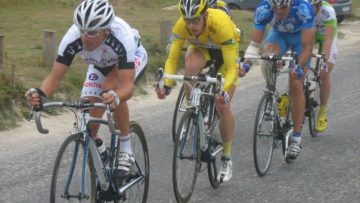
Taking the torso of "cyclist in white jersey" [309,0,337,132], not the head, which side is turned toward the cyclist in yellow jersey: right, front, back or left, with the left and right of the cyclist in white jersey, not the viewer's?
front

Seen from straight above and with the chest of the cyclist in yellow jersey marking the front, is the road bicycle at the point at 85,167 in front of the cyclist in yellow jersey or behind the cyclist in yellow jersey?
in front

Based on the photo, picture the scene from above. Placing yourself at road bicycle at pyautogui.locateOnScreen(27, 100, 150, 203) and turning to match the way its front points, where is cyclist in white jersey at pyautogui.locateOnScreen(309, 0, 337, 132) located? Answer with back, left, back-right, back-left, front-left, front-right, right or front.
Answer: back

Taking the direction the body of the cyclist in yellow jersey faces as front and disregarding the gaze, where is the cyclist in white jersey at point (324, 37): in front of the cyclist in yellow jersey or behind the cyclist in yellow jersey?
behind

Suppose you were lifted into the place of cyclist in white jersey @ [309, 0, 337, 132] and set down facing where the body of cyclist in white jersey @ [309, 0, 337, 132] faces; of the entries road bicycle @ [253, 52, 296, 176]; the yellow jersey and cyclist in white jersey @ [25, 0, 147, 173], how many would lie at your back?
0

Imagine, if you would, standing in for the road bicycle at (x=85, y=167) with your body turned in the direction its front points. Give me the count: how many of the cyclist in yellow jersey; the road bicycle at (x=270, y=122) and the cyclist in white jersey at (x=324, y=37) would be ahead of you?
0

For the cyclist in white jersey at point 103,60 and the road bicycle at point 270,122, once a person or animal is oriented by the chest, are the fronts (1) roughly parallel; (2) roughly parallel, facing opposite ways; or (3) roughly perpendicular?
roughly parallel

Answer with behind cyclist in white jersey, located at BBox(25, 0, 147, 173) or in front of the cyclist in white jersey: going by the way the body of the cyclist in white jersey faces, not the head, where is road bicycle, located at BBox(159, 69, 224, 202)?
behind

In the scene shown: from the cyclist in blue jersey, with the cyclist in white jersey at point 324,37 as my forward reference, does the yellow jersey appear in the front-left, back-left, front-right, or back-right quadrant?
back-left

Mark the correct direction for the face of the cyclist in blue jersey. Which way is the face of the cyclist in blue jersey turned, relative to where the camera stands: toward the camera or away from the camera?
toward the camera

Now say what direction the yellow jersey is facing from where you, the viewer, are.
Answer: facing the viewer and to the left of the viewer

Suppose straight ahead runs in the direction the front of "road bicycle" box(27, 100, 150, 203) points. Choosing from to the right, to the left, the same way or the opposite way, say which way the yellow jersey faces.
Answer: the same way

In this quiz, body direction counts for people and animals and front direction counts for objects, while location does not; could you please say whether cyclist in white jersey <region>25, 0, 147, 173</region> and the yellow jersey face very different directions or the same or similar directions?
same or similar directions

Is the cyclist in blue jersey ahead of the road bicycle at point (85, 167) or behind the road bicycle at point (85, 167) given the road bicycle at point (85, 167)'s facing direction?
behind

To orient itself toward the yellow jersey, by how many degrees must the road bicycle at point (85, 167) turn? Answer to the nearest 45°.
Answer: approximately 180°

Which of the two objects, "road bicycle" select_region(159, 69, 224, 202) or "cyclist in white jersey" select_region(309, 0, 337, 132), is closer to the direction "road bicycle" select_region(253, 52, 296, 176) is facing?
the road bicycle
